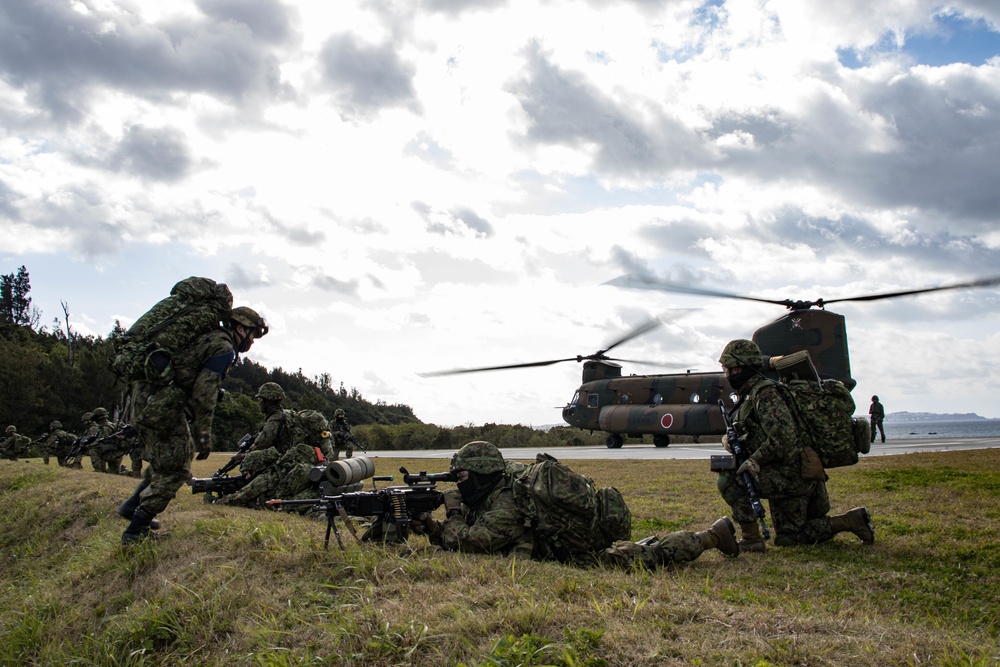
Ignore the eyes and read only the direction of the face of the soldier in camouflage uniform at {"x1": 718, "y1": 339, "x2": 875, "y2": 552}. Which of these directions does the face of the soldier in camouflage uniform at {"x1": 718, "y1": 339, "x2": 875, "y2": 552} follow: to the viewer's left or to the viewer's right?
to the viewer's left

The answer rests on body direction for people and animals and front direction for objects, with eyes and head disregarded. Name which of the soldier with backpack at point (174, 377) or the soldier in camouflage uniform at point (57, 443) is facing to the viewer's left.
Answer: the soldier in camouflage uniform

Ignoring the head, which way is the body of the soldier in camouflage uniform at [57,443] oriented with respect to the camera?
to the viewer's left

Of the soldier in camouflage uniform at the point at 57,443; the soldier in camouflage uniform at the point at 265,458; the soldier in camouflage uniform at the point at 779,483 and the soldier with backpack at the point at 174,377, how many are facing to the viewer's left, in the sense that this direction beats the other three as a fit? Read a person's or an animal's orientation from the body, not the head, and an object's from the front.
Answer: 3

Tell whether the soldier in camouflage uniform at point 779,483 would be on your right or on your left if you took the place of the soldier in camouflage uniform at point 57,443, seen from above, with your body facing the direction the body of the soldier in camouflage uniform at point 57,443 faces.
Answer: on your left

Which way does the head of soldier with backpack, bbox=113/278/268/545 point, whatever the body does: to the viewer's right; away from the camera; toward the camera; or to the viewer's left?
to the viewer's right

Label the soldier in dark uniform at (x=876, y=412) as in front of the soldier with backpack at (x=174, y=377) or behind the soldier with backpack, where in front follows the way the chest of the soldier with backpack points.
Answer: in front

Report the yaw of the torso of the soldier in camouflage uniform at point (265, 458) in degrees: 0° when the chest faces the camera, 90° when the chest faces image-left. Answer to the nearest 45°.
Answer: approximately 90°

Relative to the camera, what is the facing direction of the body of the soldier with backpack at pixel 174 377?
to the viewer's right

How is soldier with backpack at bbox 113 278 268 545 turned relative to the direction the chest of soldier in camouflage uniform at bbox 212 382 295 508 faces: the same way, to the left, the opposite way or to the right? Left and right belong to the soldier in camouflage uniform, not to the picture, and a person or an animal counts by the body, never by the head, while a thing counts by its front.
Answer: the opposite way

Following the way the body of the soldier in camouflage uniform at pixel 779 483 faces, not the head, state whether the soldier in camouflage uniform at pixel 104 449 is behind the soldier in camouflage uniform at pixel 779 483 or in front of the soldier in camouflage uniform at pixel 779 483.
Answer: in front

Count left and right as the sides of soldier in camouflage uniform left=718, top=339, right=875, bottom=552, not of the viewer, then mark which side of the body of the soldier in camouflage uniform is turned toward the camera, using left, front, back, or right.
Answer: left
